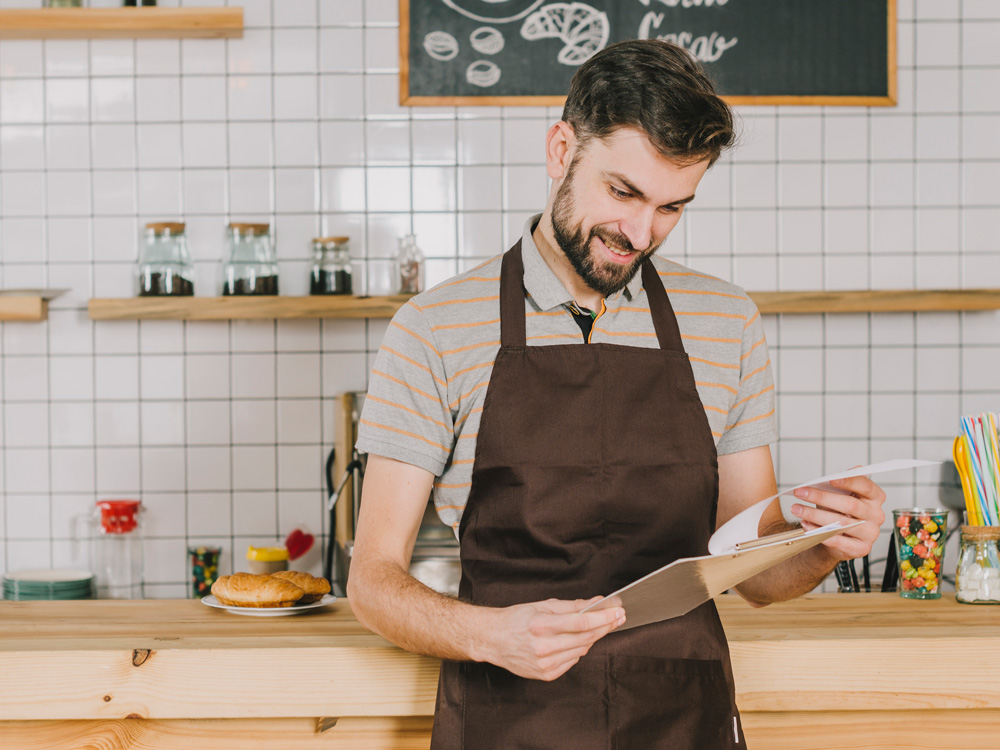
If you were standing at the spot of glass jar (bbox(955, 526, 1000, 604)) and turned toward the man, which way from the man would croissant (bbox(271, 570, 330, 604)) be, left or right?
right

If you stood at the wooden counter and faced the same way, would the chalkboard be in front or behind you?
behind

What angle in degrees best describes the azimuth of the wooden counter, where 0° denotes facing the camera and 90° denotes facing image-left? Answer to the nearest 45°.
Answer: approximately 0°

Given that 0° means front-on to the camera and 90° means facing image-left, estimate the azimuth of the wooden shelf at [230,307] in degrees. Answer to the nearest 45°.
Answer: approximately 0°
